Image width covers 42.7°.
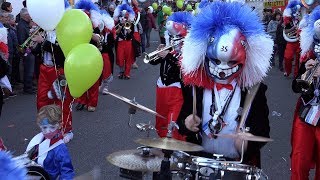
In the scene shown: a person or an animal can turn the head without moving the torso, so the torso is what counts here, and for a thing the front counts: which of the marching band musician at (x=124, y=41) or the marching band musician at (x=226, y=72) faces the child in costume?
the marching band musician at (x=124, y=41)

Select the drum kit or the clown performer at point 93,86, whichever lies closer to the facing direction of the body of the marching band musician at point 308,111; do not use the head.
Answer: the drum kit

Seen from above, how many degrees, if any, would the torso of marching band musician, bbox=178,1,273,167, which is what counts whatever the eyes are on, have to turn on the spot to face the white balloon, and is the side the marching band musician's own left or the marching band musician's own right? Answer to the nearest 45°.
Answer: approximately 135° to the marching band musician's own right

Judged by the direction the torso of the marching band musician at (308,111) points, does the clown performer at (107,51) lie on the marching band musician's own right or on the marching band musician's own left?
on the marching band musician's own right

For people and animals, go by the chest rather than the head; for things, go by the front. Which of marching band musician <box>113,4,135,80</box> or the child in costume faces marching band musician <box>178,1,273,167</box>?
marching band musician <box>113,4,135,80</box>

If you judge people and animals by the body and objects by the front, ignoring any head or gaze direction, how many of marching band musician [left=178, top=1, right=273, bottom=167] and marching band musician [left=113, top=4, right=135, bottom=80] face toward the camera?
2

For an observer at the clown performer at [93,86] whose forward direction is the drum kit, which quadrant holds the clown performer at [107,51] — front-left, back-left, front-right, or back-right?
back-left
